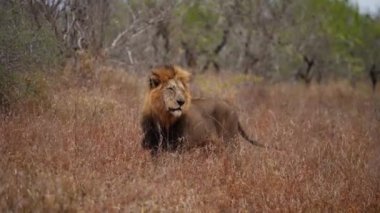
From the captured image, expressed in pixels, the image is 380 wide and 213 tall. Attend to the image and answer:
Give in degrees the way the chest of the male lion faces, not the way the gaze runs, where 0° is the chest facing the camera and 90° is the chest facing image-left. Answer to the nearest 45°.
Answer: approximately 45°

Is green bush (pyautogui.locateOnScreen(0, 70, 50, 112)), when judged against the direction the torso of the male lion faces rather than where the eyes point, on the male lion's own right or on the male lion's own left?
on the male lion's own right
